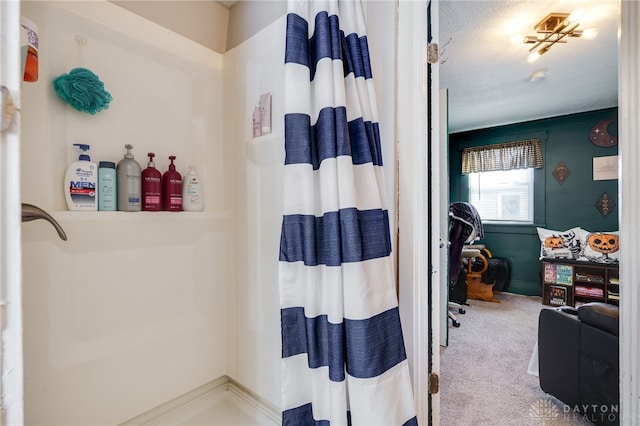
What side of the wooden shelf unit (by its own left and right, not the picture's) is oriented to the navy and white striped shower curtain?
front

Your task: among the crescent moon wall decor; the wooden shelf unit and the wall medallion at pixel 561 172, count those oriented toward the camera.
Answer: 3

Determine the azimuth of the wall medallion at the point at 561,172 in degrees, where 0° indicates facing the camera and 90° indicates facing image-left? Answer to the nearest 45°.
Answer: approximately 0°

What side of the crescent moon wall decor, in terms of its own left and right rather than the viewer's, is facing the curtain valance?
right

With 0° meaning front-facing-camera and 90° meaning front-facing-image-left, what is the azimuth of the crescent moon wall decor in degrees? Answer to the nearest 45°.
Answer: approximately 0°

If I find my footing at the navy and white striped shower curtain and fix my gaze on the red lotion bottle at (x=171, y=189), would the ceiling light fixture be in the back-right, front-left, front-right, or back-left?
back-right
